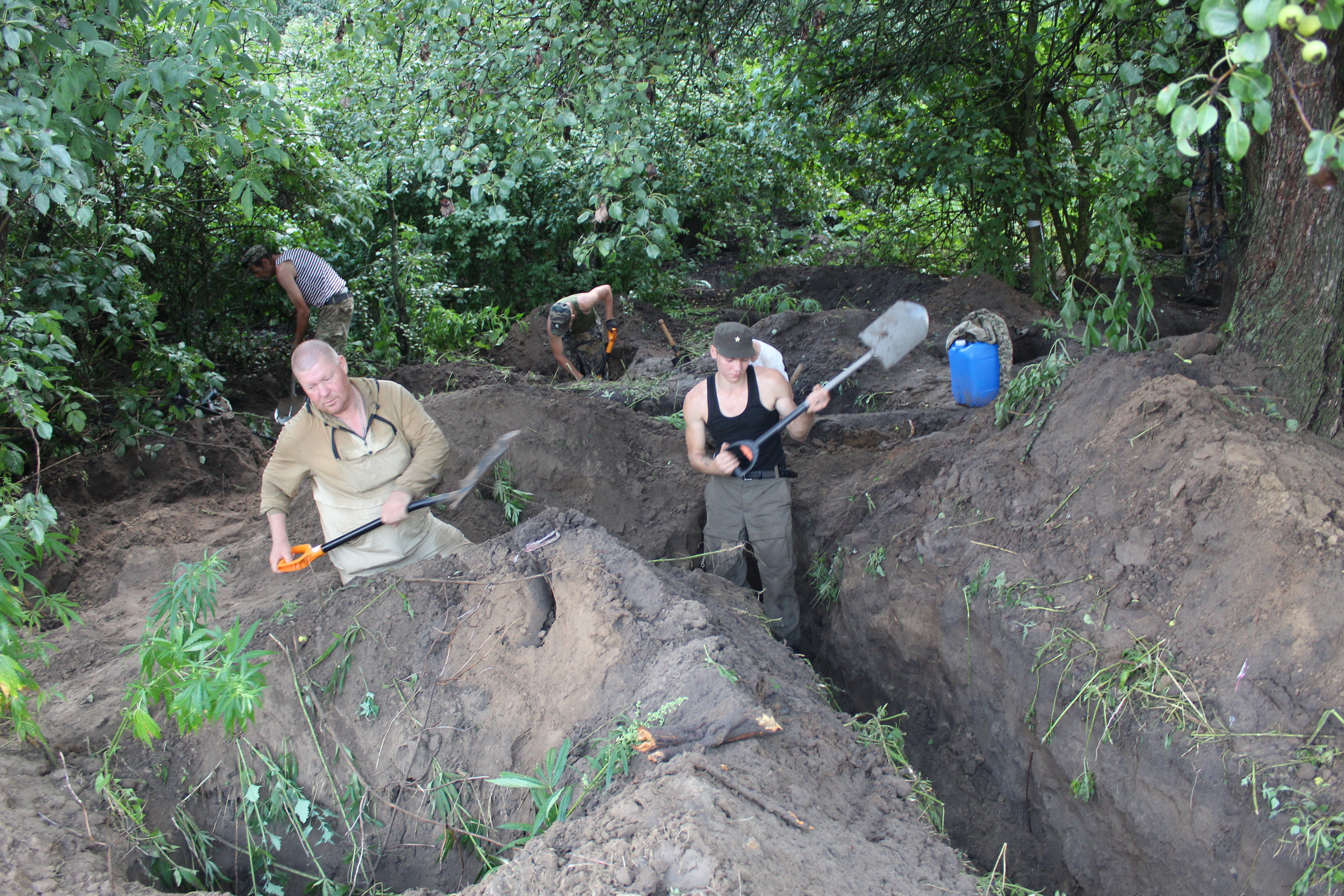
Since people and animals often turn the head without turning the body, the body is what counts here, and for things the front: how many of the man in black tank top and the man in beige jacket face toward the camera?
2

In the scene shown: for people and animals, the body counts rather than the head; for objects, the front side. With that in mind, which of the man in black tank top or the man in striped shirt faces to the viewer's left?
the man in striped shirt

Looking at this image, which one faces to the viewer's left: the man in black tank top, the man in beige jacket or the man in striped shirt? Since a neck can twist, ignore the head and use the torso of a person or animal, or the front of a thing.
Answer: the man in striped shirt

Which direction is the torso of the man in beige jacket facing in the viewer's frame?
toward the camera

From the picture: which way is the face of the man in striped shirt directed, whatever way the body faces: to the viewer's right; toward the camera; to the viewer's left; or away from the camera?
to the viewer's left

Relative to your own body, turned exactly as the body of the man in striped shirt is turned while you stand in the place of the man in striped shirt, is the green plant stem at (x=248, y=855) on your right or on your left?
on your left

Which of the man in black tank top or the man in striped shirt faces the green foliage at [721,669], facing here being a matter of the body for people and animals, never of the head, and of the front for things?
the man in black tank top

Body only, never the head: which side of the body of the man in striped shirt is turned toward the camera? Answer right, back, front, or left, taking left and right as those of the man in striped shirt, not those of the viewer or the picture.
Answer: left

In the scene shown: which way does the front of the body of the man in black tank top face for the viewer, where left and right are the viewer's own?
facing the viewer

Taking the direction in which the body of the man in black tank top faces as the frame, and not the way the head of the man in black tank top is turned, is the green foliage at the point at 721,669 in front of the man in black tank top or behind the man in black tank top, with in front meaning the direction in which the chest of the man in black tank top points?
in front

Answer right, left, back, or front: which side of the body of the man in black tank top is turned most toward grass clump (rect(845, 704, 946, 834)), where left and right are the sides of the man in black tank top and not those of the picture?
front
